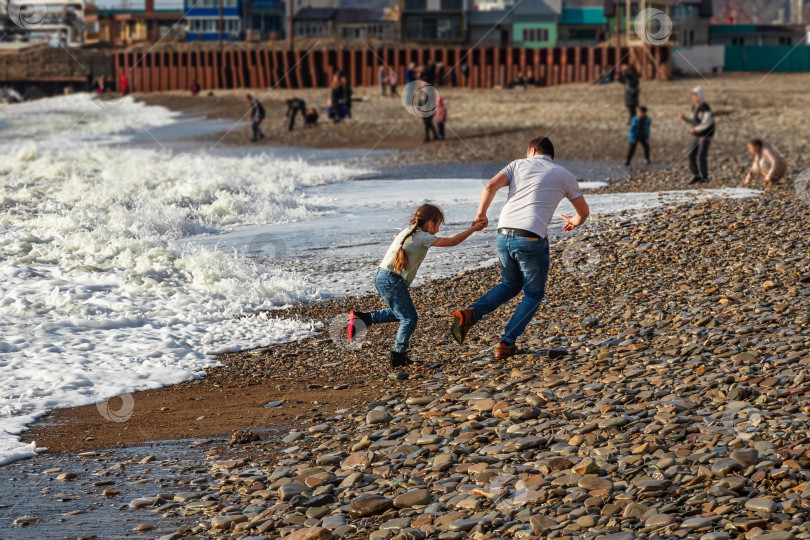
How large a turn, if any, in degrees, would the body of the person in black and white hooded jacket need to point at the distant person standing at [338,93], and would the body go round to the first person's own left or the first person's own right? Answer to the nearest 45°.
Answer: approximately 45° to the first person's own right

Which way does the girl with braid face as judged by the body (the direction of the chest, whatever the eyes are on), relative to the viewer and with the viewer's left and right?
facing away from the viewer and to the right of the viewer

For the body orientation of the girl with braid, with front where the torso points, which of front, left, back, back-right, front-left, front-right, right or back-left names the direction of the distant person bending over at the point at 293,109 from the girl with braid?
front-left

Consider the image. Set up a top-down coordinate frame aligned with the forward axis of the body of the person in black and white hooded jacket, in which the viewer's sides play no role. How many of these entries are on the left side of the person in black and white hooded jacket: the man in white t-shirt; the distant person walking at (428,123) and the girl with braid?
2

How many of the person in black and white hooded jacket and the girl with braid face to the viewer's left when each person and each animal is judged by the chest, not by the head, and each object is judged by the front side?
1

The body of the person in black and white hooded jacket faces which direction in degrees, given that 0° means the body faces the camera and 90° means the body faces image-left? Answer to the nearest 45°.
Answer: approximately 90°

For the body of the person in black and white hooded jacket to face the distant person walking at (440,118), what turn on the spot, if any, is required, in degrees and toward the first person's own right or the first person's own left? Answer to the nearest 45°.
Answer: approximately 45° to the first person's own right

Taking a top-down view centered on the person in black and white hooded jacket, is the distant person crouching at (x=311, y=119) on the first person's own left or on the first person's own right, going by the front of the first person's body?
on the first person's own right

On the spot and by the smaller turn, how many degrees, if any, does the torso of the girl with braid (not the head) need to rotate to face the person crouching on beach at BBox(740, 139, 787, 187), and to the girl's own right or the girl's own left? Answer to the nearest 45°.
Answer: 0° — they already face them

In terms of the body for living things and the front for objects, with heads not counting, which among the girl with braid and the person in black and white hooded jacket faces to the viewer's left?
the person in black and white hooded jacket
